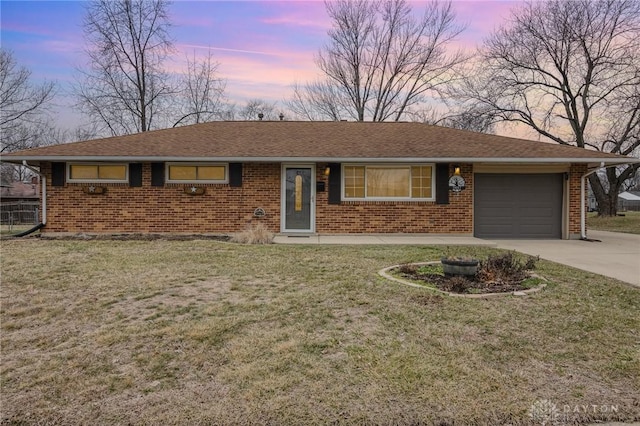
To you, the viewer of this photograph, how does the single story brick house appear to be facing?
facing the viewer

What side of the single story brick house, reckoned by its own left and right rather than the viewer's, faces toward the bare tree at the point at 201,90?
back

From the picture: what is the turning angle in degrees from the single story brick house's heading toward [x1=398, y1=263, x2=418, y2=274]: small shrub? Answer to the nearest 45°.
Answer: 0° — it already faces it

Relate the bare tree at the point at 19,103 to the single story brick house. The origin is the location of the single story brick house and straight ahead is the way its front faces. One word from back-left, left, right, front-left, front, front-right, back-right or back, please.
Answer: back-right

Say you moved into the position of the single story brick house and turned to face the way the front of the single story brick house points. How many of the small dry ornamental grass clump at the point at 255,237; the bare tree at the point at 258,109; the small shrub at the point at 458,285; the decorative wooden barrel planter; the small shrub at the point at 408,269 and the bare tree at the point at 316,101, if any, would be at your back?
2

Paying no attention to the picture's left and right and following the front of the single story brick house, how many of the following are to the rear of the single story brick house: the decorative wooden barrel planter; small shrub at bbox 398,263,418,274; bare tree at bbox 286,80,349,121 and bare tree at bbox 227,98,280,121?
2

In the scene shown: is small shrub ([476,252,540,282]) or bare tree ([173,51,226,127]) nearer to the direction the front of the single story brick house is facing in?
the small shrub

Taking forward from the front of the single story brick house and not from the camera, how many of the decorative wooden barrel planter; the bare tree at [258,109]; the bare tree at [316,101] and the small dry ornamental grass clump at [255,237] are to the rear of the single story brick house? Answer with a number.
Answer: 2

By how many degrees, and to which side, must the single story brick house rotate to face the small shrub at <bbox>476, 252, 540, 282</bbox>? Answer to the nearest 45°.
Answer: approximately 45° to its left

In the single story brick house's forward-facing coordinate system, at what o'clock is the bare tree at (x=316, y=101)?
The bare tree is roughly at 6 o'clock from the single story brick house.

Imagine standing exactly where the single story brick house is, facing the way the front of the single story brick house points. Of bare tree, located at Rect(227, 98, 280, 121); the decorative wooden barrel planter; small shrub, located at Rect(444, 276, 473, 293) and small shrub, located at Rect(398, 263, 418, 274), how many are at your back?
1

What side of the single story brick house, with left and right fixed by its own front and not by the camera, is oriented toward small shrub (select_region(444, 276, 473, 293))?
front

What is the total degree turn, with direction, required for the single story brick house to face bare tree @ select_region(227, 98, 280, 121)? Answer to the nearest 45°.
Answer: approximately 180°

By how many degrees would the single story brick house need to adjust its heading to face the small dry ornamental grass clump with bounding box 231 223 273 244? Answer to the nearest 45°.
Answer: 0° — it already faces it

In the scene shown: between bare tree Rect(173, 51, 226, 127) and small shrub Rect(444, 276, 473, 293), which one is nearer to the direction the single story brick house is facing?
the small shrub

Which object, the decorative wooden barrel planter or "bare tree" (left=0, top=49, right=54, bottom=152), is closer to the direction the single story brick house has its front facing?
the decorative wooden barrel planter

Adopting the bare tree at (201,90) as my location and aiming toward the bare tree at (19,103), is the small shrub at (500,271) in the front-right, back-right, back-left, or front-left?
back-left
